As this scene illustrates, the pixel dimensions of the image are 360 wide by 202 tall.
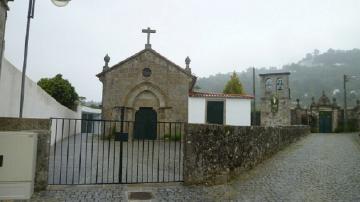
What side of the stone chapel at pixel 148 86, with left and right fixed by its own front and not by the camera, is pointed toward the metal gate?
front

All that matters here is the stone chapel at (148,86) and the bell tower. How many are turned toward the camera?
2

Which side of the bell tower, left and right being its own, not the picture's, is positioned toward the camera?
front

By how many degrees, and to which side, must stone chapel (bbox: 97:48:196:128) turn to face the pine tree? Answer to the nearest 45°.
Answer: approximately 135° to its left

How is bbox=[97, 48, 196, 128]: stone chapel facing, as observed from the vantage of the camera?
facing the viewer

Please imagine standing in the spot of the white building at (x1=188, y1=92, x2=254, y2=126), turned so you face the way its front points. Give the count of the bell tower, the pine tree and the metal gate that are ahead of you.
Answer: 1

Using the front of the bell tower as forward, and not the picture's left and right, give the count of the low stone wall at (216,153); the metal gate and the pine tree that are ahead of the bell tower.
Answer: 2

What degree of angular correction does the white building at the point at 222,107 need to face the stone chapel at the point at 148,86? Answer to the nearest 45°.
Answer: approximately 90° to its right

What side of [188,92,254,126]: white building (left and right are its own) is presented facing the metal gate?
front

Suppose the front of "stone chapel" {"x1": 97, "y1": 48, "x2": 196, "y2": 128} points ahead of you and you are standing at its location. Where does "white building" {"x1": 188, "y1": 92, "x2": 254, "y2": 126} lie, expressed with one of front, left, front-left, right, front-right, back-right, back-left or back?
left

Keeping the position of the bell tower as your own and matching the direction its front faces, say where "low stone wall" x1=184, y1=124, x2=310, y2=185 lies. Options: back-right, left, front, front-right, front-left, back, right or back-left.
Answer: front

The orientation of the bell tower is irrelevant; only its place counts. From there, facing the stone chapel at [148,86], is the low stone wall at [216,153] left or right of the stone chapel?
left

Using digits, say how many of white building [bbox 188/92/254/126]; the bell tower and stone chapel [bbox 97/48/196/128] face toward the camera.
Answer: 3

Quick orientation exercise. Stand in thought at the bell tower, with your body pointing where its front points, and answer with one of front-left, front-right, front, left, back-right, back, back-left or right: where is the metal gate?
front
